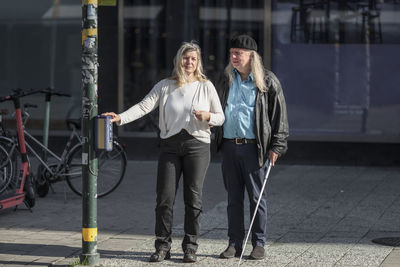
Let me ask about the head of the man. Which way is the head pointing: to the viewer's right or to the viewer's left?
to the viewer's left

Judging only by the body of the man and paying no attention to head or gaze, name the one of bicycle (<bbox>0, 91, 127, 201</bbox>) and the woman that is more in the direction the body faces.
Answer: the woman

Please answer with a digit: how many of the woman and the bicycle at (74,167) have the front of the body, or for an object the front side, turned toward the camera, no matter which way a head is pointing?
1

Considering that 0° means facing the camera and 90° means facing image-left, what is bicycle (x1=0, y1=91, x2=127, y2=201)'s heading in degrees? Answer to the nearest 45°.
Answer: approximately 90°

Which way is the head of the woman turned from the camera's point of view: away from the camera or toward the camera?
toward the camera

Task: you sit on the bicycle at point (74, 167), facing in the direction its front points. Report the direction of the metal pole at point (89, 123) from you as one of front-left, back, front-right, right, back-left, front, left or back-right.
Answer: left

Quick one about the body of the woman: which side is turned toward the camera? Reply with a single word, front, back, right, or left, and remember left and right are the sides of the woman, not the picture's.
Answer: front

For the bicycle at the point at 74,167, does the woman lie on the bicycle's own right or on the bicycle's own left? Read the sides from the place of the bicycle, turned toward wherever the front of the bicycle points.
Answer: on the bicycle's own left

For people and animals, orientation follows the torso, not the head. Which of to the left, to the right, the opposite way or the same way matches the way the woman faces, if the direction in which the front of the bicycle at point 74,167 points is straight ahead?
to the left

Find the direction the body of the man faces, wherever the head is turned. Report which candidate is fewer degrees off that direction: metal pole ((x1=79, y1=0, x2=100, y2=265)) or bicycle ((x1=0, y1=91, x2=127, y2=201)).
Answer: the metal pole

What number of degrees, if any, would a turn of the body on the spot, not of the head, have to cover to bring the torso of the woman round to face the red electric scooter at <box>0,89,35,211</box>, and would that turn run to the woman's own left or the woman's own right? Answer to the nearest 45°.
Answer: approximately 135° to the woman's own right

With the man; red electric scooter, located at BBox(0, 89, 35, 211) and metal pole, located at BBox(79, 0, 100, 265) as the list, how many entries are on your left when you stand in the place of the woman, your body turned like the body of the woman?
1

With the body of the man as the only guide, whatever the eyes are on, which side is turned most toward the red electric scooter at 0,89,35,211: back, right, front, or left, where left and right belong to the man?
right

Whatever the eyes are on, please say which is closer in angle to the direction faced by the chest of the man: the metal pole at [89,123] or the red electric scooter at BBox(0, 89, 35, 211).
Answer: the metal pole

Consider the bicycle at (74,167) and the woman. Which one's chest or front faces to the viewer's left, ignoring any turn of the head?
the bicycle
